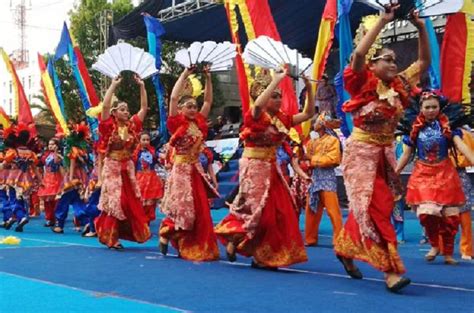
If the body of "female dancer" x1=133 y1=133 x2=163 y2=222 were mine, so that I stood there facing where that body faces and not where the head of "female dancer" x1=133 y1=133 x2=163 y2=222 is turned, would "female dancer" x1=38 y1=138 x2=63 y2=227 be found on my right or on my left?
on my right

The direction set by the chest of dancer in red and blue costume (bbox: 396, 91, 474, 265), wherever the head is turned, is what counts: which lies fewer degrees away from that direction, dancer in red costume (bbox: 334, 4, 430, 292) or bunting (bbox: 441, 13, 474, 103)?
the dancer in red costume

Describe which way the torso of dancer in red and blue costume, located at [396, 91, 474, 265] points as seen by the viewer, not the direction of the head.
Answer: toward the camera

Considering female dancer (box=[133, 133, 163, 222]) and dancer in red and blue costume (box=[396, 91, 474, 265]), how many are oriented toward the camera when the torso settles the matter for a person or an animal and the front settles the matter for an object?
2

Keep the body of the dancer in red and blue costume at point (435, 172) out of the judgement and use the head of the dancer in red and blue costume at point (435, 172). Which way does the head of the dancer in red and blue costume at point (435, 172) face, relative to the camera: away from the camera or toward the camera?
toward the camera

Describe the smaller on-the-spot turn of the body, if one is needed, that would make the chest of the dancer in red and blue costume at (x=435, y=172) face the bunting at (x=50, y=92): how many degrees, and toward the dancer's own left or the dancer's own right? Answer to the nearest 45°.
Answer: approximately 135° to the dancer's own right

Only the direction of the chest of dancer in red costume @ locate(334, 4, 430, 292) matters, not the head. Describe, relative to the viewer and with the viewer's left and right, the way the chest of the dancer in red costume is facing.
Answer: facing the viewer and to the right of the viewer

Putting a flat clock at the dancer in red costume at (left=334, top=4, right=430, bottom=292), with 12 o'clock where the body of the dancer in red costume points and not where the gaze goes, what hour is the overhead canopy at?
The overhead canopy is roughly at 7 o'clock from the dancer in red costume.

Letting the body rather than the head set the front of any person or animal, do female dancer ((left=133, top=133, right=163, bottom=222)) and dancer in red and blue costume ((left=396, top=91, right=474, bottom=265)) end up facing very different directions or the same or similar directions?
same or similar directions

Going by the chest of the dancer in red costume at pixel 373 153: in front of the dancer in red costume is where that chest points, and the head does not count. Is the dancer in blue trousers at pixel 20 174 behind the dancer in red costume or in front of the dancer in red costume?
behind

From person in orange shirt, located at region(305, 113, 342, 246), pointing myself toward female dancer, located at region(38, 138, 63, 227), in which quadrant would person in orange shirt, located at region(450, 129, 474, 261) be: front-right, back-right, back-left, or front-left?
back-left

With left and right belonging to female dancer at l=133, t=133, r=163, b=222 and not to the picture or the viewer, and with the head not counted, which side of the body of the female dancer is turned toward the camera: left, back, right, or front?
front

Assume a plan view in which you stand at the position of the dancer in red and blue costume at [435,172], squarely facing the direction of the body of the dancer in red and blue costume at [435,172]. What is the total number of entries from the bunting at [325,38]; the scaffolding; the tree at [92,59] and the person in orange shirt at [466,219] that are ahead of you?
0
